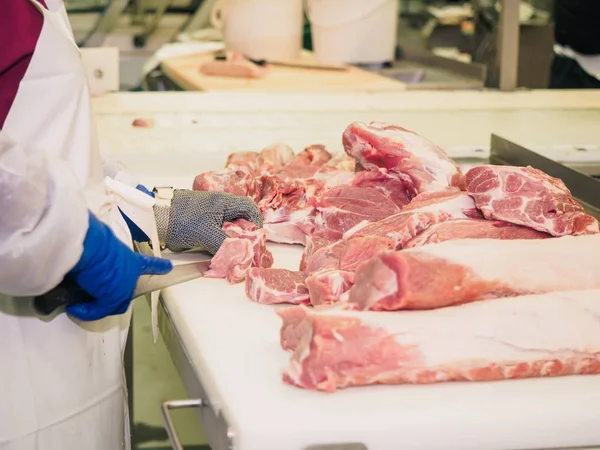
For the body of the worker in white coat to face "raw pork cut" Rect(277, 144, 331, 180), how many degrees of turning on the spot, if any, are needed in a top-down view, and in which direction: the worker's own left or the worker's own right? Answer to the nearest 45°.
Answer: approximately 45° to the worker's own left

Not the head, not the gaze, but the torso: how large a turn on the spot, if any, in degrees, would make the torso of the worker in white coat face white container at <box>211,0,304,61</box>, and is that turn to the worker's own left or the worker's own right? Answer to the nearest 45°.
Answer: approximately 90° to the worker's own left

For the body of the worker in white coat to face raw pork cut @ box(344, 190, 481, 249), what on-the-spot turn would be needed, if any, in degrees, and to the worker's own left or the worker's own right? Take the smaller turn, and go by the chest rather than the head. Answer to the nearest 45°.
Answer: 0° — they already face it

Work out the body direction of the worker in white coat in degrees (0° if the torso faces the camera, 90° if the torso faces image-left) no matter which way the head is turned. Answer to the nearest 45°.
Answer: approximately 270°

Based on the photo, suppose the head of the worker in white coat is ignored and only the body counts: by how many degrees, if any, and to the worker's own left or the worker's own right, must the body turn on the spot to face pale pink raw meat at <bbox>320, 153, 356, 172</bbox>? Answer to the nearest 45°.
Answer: approximately 45° to the worker's own left
